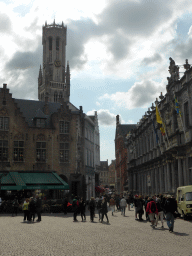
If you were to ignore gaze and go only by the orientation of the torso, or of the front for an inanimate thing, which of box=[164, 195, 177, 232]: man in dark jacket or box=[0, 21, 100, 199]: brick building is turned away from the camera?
the man in dark jacket

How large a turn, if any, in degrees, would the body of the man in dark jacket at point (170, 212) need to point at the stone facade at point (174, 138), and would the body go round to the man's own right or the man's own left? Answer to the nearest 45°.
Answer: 0° — they already face it

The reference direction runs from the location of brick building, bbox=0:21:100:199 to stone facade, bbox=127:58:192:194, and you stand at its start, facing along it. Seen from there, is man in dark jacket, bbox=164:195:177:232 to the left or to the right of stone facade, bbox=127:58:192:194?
right

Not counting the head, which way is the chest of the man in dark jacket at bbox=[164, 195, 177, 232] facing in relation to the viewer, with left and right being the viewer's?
facing away from the viewer

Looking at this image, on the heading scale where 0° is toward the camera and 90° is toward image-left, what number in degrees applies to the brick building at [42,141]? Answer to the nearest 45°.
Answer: approximately 0°

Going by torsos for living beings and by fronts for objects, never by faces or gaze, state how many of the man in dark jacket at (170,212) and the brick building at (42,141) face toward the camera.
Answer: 1

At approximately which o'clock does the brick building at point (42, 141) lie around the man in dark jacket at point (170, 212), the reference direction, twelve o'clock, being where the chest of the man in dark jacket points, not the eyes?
The brick building is roughly at 11 o'clock from the man in dark jacket.

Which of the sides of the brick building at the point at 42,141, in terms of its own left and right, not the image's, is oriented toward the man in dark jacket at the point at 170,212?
front

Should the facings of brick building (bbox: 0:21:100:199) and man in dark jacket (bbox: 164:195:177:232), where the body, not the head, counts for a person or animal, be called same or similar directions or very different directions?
very different directions
